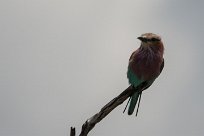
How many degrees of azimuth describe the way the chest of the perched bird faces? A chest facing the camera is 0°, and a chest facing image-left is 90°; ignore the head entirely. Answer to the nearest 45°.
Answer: approximately 0°
